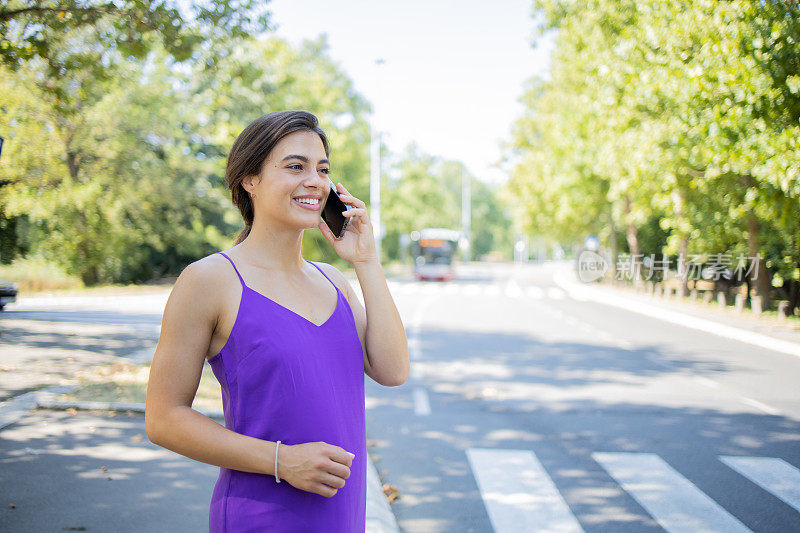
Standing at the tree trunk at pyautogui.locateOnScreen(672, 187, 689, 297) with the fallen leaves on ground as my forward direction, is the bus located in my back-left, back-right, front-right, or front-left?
back-right

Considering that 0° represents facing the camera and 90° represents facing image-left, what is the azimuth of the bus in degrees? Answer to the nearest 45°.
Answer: approximately 0°

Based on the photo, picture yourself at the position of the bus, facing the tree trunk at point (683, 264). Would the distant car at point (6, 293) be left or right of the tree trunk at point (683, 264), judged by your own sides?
right

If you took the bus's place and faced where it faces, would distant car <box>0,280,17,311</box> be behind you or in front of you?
in front

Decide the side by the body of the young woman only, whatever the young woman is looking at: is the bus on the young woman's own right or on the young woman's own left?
on the young woman's own left

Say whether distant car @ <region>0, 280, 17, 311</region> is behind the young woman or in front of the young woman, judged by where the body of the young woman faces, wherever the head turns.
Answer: behind

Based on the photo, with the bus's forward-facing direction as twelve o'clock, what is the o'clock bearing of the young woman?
The young woman is roughly at 12 o'clock from the bus.

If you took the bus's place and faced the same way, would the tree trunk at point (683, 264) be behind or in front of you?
in front

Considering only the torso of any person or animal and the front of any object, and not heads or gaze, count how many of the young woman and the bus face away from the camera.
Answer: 0

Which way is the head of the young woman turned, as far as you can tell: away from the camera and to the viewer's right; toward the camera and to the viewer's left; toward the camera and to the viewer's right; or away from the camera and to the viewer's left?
toward the camera and to the viewer's right

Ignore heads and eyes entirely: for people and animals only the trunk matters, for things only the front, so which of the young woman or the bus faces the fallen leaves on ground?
the bus
